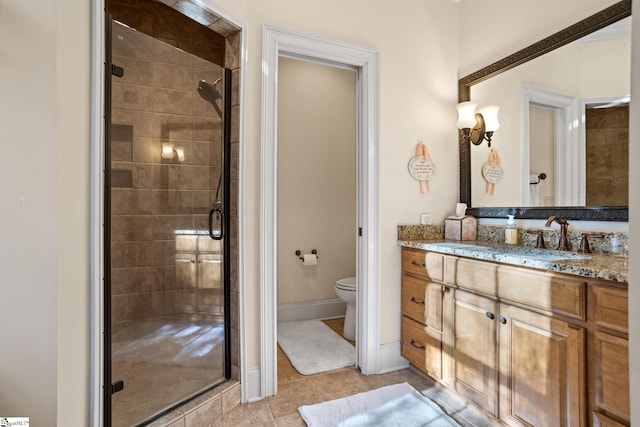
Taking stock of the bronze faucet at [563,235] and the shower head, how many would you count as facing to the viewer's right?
0

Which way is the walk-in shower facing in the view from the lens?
facing the viewer and to the right of the viewer

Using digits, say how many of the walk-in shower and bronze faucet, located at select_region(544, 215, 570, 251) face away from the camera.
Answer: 0

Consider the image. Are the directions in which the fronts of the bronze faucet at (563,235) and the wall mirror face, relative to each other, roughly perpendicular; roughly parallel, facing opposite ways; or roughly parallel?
roughly parallel

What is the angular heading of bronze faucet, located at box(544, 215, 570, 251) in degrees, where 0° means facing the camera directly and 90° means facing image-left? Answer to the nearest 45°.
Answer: approximately 45°

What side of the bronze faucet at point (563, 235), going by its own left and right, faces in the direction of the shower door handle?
front

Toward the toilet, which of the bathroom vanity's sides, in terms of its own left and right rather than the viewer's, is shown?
right

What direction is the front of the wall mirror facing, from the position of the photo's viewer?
facing the viewer and to the left of the viewer

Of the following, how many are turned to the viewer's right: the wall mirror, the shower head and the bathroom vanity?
0

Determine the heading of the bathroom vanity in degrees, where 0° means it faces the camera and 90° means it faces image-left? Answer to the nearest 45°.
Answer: approximately 45°

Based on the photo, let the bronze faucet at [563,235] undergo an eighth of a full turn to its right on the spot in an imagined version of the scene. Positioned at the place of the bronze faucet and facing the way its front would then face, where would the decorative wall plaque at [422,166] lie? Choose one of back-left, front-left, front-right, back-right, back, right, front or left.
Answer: front

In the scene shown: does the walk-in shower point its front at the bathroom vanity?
yes

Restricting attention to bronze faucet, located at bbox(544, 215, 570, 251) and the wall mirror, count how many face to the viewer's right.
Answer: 0

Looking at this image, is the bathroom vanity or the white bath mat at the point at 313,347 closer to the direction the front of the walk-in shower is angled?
the bathroom vanity

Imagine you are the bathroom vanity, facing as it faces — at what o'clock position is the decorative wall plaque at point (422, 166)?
The decorative wall plaque is roughly at 3 o'clock from the bathroom vanity.

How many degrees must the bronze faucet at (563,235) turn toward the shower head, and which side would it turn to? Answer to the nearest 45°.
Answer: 0° — it already faces it
